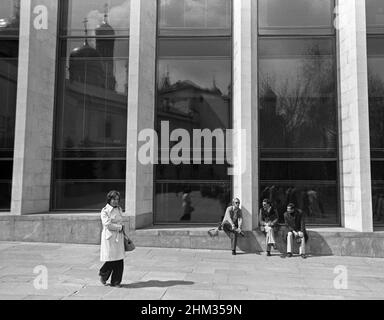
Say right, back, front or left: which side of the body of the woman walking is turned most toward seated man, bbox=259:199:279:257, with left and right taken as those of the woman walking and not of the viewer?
left

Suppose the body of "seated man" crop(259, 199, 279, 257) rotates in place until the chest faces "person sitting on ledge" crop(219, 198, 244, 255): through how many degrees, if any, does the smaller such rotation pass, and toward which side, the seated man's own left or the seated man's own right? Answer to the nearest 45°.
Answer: approximately 90° to the seated man's own right

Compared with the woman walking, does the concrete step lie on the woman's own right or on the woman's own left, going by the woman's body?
on the woman's own left

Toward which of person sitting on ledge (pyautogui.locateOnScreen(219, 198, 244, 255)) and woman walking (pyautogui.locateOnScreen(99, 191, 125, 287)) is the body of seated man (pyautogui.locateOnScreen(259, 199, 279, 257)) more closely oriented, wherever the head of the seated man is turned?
the woman walking

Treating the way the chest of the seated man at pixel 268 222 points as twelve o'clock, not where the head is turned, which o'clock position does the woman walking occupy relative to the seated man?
The woman walking is roughly at 1 o'clock from the seated man.

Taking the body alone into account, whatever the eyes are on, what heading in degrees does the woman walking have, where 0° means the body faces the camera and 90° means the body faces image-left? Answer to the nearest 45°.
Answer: approximately 315°

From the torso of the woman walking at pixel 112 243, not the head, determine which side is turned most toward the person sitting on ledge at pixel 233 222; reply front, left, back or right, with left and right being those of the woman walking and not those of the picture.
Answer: left
